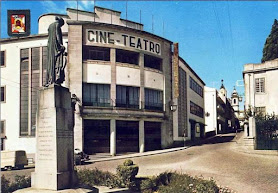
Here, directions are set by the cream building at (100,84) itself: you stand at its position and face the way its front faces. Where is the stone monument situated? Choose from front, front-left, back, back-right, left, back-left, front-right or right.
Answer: front-right

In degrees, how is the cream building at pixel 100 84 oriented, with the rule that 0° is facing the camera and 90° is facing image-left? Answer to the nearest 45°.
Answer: approximately 315°

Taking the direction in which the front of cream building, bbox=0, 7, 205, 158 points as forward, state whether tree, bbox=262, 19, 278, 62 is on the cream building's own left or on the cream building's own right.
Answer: on the cream building's own left

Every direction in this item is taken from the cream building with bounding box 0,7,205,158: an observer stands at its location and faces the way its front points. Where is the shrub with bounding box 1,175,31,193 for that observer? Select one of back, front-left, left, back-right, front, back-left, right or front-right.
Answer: front-right

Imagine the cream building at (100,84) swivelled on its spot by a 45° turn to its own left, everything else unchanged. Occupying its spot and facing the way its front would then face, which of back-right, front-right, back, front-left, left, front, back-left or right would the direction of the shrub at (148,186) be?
right

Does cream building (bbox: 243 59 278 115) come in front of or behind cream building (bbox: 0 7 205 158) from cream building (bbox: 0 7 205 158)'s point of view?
in front

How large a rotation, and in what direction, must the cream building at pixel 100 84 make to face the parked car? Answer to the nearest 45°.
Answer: approximately 45° to its right

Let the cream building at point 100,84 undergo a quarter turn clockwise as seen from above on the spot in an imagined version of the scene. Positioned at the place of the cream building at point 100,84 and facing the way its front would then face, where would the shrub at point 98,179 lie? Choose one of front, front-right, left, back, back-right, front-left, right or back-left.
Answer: front-left

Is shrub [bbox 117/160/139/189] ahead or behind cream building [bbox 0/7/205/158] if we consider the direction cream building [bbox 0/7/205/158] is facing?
ahead
